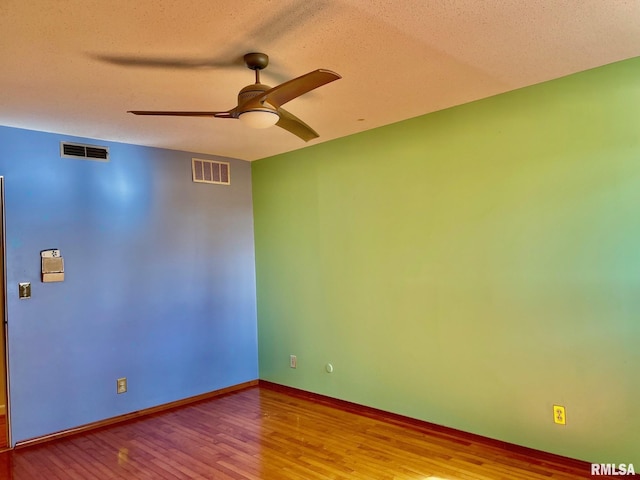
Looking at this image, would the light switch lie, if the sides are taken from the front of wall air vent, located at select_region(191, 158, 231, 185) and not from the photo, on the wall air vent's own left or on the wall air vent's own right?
on the wall air vent's own right

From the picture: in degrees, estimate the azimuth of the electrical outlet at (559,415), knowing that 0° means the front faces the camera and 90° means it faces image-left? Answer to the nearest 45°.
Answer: approximately 0°

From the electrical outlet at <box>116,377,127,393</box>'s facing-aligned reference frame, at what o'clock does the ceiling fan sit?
The ceiling fan is roughly at 1 o'clock from the electrical outlet.

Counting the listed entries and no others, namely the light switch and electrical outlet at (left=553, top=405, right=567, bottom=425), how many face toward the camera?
2

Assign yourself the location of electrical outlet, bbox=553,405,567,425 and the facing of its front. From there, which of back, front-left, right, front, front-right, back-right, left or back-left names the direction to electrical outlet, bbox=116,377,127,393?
right

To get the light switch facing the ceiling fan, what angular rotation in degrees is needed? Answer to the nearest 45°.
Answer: approximately 45° to its left

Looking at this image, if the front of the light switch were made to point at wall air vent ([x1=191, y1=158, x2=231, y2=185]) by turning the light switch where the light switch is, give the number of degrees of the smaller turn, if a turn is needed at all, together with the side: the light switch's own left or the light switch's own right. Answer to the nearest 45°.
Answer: approximately 90° to the light switch's own left

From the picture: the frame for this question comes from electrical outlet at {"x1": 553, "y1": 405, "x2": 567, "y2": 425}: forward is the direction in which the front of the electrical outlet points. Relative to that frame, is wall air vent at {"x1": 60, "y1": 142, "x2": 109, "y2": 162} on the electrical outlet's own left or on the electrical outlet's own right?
on the electrical outlet's own right

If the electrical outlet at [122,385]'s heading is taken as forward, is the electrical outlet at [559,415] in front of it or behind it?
in front

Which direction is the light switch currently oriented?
toward the camera
